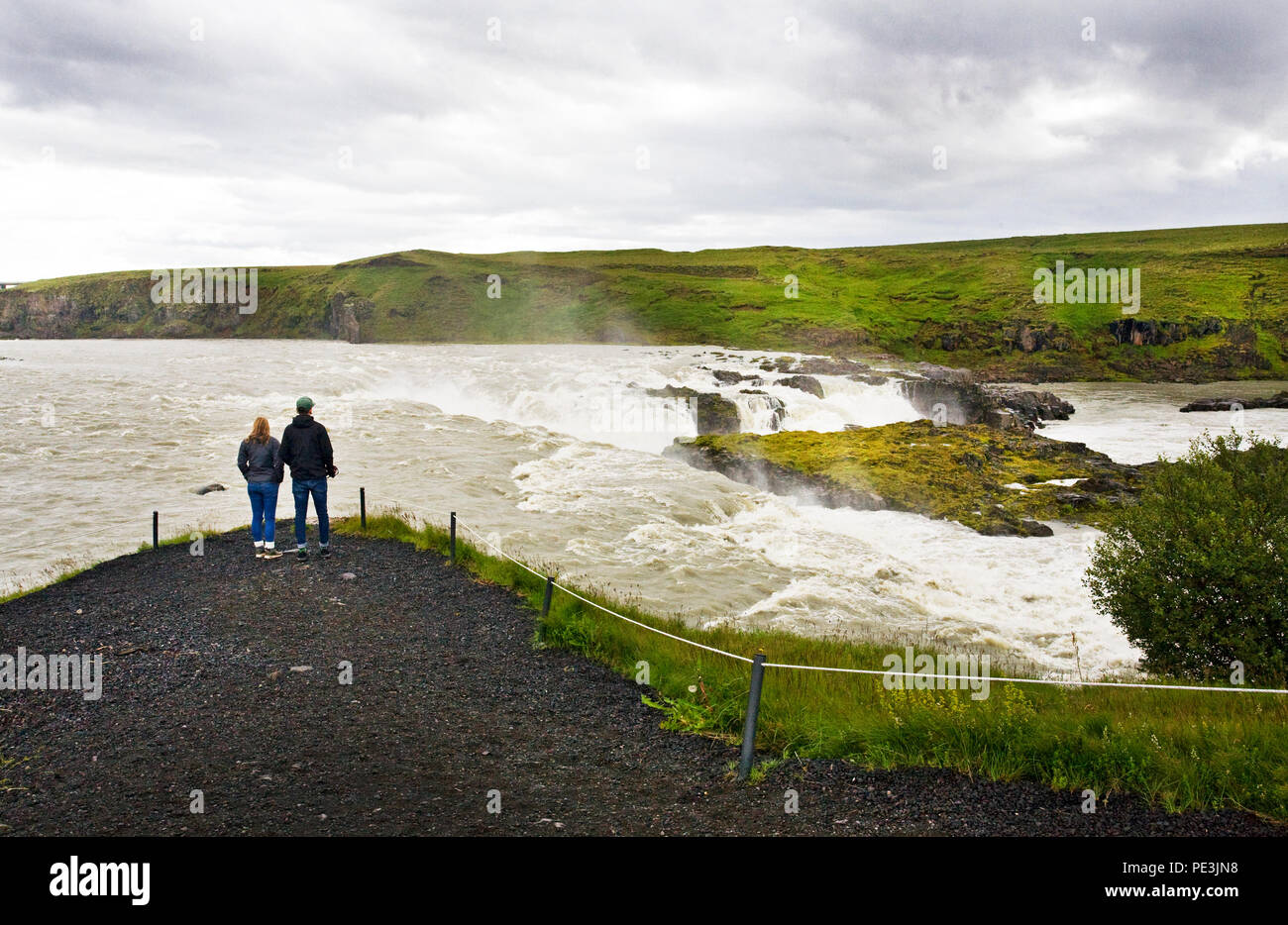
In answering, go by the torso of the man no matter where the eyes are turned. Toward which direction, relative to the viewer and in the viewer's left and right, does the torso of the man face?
facing away from the viewer

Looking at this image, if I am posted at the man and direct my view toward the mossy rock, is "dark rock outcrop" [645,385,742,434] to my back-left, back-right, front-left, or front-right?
front-left

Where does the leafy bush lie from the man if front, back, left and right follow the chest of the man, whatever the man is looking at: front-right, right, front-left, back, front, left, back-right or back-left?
back-right

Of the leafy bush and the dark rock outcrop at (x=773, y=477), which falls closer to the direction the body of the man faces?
the dark rock outcrop

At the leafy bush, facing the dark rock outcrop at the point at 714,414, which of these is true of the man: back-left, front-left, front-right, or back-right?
front-left

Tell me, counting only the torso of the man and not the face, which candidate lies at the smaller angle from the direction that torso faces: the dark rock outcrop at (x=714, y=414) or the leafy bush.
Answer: the dark rock outcrop

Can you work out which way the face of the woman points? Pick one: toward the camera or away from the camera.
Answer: away from the camera

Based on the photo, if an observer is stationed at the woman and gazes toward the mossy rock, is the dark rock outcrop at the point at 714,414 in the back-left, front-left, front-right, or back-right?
front-left

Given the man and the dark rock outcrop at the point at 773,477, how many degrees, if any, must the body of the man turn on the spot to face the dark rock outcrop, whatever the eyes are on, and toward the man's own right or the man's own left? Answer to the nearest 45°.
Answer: approximately 45° to the man's own right
